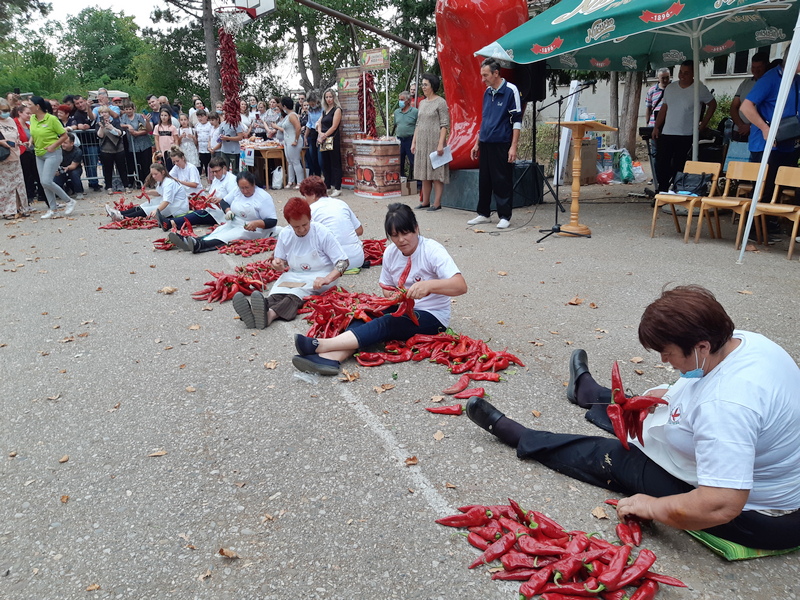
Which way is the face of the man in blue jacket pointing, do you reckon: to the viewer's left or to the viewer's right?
to the viewer's left

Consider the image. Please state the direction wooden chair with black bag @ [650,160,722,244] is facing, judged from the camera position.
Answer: facing the viewer and to the left of the viewer

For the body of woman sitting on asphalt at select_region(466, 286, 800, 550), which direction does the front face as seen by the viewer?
to the viewer's left

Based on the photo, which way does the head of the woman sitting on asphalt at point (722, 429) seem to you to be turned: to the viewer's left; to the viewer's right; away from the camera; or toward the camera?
to the viewer's left

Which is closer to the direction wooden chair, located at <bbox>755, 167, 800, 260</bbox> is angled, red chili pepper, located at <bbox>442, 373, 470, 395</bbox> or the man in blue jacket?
the red chili pepper

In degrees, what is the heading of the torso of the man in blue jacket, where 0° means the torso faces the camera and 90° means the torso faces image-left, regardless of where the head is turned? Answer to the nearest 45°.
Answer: approximately 45°

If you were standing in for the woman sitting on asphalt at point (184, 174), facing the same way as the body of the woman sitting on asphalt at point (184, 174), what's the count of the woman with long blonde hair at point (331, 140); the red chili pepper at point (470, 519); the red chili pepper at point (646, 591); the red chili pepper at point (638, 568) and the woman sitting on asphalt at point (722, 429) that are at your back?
1

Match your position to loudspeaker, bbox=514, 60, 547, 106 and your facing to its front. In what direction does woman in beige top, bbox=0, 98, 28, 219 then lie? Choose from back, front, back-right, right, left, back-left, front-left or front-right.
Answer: front-right

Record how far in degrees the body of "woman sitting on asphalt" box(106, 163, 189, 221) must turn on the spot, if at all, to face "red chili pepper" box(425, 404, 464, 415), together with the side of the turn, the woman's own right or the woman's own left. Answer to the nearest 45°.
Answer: approximately 90° to the woman's own left

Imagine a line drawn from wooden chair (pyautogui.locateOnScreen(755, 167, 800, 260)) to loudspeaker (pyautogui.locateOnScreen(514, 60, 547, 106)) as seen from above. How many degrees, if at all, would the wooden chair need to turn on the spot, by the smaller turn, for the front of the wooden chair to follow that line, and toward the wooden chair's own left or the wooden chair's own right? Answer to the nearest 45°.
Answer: approximately 90° to the wooden chair's own right
